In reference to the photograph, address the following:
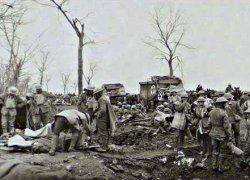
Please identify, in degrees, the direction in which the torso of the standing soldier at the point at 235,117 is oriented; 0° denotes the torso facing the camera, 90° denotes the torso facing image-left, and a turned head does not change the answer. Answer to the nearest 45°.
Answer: approximately 45°

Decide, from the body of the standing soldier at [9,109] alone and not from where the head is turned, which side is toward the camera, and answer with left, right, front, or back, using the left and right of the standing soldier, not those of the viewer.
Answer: front

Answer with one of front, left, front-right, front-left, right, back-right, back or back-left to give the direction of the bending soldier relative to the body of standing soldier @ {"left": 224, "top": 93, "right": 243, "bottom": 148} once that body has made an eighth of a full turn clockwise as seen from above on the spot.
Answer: front-left

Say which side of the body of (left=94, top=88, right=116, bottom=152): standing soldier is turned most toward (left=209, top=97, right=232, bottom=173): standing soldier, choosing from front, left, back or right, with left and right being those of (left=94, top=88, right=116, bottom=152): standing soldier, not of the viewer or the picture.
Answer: back

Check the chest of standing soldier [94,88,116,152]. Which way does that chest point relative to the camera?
to the viewer's left

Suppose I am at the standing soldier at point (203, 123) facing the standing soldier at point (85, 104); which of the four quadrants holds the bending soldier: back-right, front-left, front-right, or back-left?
front-left

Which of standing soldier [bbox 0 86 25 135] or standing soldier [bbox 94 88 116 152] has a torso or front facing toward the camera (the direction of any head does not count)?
standing soldier [bbox 0 86 25 135]

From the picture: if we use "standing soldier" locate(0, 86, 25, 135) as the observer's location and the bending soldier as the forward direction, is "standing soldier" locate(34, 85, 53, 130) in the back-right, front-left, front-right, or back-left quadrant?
front-left

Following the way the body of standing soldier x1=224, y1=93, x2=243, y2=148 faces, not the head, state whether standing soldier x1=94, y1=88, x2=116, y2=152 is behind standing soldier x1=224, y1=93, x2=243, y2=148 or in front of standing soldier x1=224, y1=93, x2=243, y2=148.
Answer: in front

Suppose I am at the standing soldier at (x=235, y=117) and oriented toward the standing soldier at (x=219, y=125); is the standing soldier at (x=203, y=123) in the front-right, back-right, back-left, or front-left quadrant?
front-right

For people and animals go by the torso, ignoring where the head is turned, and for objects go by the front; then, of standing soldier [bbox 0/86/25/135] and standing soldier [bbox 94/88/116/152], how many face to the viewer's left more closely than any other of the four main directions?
1

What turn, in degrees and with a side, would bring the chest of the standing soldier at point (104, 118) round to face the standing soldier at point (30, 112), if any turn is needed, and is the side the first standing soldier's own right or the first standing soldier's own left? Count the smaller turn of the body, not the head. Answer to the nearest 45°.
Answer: approximately 45° to the first standing soldier's own right

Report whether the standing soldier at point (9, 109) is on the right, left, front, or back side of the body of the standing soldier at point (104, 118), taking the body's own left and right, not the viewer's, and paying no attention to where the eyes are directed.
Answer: front

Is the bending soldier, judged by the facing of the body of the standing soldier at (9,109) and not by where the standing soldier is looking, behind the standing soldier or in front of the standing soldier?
in front

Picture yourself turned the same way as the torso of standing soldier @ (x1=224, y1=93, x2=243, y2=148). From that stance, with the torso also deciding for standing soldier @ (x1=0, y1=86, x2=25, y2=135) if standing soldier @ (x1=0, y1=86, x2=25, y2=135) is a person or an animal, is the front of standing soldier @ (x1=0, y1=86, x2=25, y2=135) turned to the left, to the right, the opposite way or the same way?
to the left

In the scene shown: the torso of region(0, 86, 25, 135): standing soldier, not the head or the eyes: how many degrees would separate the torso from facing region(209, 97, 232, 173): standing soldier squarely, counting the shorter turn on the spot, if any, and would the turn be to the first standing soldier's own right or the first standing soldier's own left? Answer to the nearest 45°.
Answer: approximately 45° to the first standing soldier's own left
